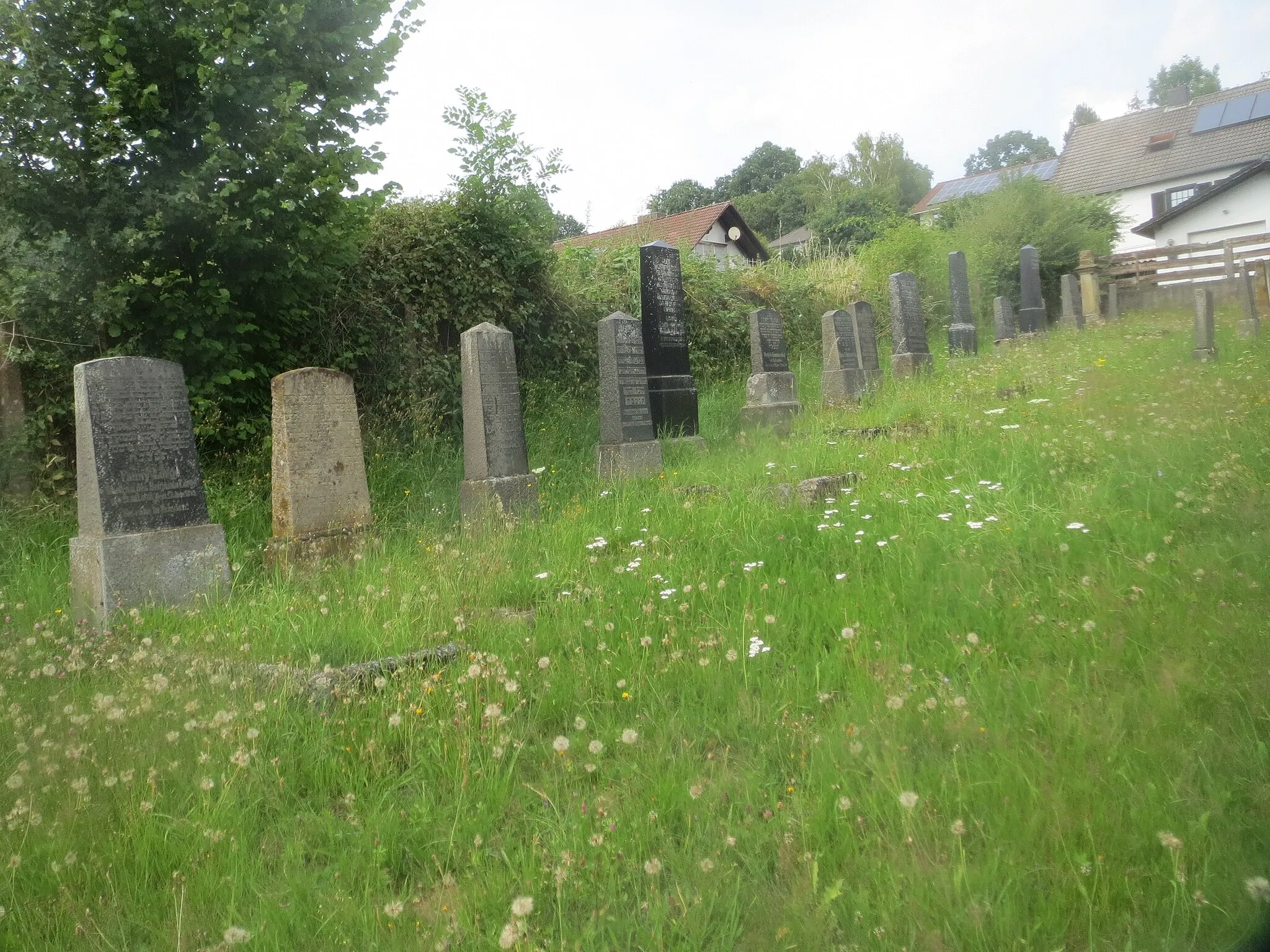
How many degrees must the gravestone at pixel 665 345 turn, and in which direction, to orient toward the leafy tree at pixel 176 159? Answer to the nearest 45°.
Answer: approximately 90° to its right

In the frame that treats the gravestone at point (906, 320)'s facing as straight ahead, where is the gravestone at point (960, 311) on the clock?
the gravestone at point (960, 311) is roughly at 8 o'clock from the gravestone at point (906, 320).

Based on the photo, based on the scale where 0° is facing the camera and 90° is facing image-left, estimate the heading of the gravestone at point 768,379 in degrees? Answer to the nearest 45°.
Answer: approximately 315°

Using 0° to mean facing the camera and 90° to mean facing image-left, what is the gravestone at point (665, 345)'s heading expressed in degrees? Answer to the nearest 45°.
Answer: approximately 315°

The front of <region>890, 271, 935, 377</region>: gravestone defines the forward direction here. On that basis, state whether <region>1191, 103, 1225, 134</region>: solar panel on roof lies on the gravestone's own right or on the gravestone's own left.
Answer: on the gravestone's own left

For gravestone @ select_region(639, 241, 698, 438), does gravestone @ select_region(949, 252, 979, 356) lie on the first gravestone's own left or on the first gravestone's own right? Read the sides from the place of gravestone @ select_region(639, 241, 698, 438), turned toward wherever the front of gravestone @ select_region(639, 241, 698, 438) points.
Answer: on the first gravestone's own left

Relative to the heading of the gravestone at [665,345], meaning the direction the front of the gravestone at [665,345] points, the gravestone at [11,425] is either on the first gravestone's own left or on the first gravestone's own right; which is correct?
on the first gravestone's own right

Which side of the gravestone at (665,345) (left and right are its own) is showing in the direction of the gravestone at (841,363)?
left

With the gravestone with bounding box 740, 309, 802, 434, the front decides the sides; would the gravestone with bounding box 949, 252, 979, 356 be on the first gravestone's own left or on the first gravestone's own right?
on the first gravestone's own left

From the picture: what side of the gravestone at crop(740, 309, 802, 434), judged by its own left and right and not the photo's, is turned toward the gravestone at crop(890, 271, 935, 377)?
left

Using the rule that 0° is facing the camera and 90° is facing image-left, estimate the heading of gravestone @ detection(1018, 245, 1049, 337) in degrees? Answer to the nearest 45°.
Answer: approximately 315°
